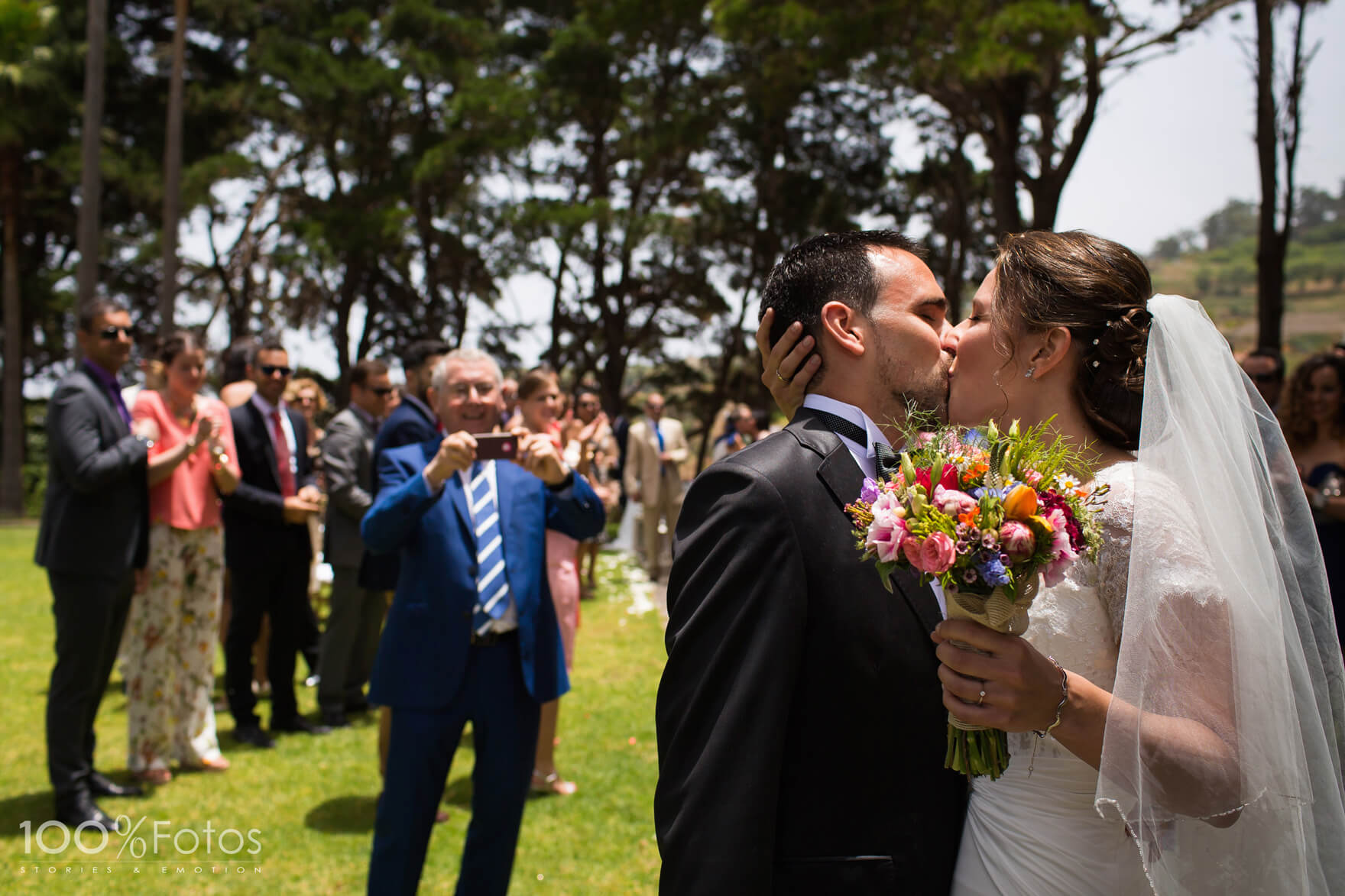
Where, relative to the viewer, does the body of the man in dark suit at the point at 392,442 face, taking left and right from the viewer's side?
facing to the right of the viewer

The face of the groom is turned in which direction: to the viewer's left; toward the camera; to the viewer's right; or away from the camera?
to the viewer's right

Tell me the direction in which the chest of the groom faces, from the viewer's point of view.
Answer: to the viewer's right

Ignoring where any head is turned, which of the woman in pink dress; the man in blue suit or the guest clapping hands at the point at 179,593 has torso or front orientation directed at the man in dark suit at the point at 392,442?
the guest clapping hands

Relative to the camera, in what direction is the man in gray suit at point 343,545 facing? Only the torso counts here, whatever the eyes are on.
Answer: to the viewer's right

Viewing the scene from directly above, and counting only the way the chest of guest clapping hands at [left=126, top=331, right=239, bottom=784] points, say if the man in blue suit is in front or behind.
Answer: in front

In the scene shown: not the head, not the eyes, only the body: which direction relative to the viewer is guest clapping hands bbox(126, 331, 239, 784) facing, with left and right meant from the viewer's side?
facing the viewer and to the right of the viewer

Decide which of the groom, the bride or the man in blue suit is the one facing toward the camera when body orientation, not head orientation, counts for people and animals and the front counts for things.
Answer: the man in blue suit

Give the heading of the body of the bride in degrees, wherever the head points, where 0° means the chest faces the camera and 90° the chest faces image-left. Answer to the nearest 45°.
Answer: approximately 90°

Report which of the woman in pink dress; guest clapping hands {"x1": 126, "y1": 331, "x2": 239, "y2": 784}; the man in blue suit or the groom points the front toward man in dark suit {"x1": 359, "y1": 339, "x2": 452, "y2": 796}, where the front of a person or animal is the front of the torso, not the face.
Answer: the guest clapping hands

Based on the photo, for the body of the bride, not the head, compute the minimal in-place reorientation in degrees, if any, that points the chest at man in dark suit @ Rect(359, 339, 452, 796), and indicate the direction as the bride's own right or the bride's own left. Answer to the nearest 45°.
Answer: approximately 45° to the bride's own right

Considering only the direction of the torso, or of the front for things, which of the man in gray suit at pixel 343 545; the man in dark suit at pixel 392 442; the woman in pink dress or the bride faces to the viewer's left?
the bride

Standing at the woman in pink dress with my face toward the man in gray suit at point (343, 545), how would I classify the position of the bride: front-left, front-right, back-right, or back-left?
back-left
